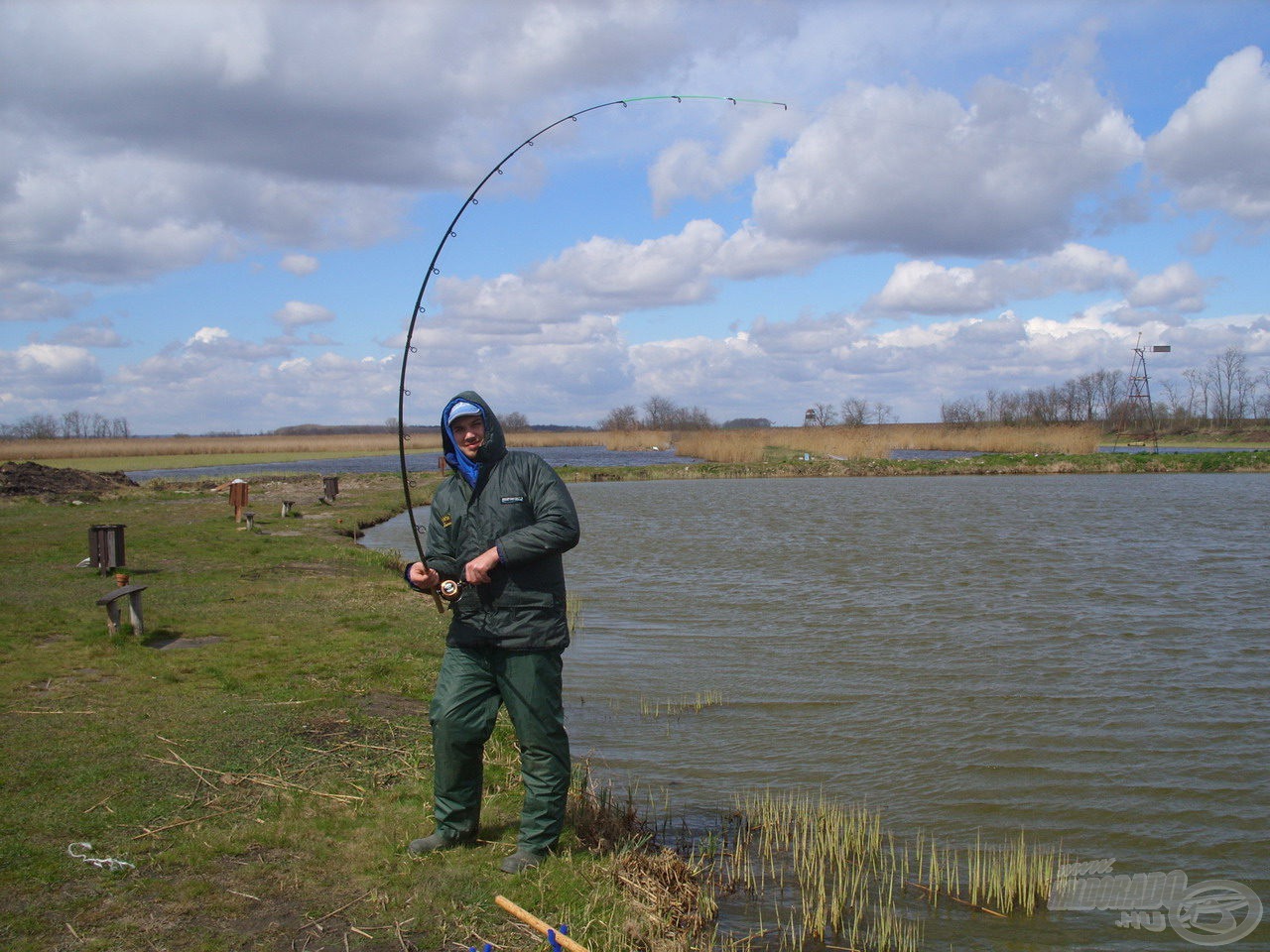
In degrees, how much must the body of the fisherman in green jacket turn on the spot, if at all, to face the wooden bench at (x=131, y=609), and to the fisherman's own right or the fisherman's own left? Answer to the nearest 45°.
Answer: approximately 90° to the fisherman's own right

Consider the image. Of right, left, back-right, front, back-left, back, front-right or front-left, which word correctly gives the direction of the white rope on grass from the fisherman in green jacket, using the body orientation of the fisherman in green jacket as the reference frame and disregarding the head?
front-right

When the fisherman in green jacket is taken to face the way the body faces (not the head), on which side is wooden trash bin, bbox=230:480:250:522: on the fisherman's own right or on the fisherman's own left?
on the fisherman's own right

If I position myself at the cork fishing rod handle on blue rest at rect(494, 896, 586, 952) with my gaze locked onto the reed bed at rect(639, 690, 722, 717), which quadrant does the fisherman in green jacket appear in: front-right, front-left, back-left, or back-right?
front-left

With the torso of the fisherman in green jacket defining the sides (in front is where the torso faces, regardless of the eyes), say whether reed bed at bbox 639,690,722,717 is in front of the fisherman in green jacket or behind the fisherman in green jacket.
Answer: behind

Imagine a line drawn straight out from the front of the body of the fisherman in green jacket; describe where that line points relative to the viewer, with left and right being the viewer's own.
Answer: facing the viewer and to the left of the viewer

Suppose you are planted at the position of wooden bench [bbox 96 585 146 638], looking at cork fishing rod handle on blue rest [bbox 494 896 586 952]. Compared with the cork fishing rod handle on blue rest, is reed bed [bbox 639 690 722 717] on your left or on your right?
left

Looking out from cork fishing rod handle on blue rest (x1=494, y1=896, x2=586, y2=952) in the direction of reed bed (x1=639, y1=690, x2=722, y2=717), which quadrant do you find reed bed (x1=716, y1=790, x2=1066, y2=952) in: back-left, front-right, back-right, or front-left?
front-right

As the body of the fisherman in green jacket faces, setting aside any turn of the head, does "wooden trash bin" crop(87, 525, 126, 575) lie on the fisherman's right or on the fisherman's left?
on the fisherman's right

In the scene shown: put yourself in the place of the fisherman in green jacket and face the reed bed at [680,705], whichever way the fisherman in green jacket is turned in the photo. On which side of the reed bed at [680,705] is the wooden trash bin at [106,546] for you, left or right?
left
